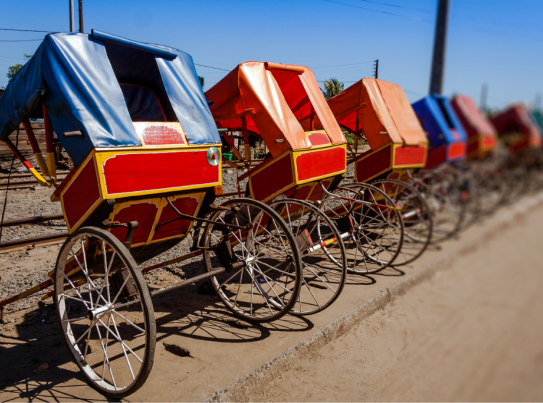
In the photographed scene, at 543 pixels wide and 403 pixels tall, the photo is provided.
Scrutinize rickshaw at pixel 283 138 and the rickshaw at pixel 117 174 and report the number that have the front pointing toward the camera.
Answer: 0

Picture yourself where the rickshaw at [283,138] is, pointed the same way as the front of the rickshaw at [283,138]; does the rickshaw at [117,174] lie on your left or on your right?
on your left

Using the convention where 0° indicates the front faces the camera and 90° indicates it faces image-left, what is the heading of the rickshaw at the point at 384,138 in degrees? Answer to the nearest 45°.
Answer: approximately 135°

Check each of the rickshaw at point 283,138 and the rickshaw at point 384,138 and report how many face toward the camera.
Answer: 0

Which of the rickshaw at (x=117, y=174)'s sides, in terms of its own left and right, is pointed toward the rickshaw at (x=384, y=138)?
right

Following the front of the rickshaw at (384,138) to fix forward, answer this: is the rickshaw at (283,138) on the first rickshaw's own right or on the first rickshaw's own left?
on the first rickshaw's own left

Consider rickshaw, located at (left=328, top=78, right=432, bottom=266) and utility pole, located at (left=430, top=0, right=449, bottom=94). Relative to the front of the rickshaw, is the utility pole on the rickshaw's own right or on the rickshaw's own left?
on the rickshaw's own right
